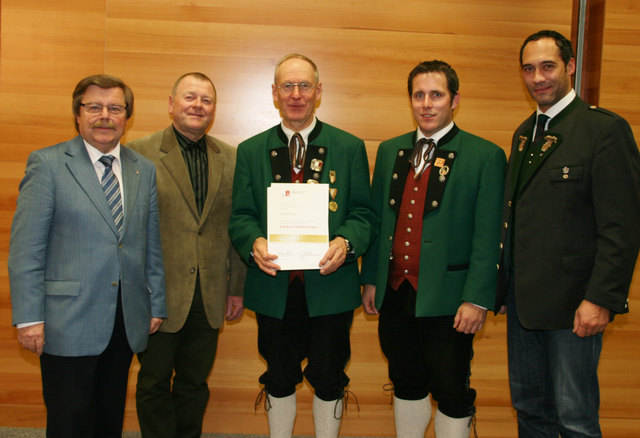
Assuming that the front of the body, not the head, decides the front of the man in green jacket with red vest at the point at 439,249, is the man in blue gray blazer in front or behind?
in front

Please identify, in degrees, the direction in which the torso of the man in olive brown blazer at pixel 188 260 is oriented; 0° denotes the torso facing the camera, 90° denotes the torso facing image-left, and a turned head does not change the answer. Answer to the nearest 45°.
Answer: approximately 0°

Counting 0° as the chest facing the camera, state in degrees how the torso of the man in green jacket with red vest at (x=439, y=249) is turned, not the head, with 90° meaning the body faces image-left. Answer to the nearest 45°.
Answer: approximately 45°

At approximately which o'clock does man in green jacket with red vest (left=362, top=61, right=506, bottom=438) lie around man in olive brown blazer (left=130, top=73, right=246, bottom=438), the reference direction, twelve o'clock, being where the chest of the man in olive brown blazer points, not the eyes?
The man in green jacket with red vest is roughly at 10 o'clock from the man in olive brown blazer.

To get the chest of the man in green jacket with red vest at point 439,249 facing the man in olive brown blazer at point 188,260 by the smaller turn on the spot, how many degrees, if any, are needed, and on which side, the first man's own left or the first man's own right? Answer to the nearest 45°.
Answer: approximately 45° to the first man's own right

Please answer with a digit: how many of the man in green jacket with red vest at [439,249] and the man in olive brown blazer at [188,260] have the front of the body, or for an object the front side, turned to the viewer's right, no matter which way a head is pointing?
0
